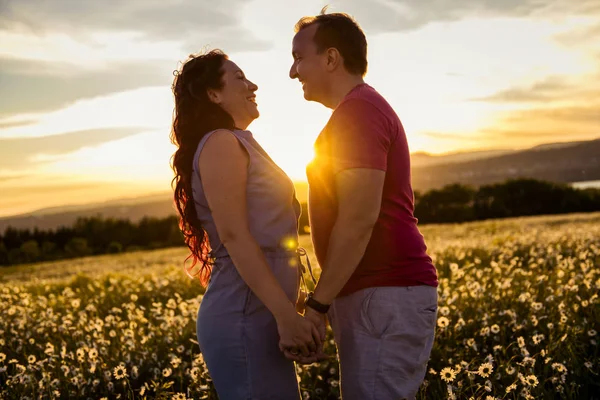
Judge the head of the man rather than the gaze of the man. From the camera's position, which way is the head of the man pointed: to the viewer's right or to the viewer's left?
to the viewer's left

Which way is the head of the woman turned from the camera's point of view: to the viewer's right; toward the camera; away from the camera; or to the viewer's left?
to the viewer's right

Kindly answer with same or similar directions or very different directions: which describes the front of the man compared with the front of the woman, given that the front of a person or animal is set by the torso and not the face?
very different directions

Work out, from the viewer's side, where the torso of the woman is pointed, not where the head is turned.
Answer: to the viewer's right

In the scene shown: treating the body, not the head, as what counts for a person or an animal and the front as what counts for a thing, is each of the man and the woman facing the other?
yes

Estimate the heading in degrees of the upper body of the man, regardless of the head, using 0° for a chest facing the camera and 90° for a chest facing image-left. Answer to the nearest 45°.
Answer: approximately 90°

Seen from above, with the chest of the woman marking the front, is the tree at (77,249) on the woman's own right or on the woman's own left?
on the woman's own left

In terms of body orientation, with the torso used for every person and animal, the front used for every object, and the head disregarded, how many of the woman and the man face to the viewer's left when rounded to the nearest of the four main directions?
1
